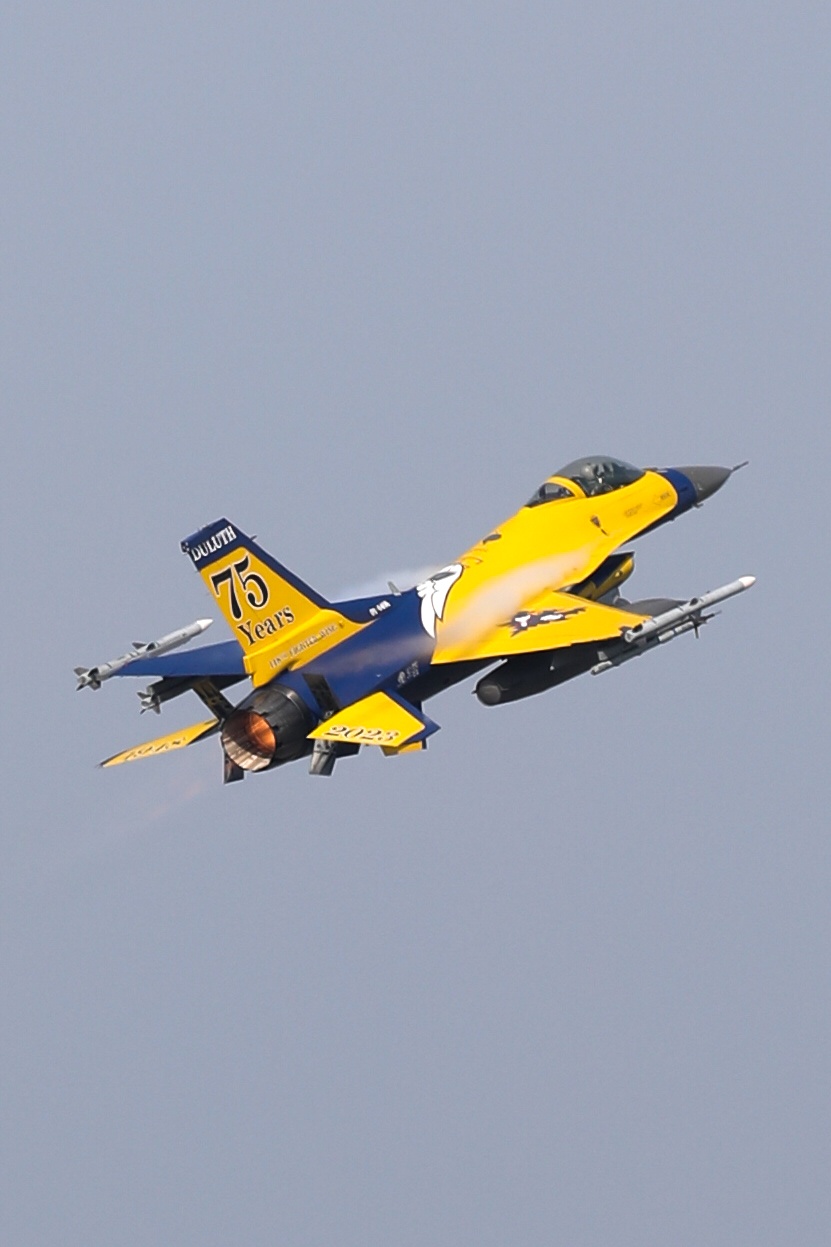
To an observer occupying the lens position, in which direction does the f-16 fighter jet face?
facing away from the viewer and to the right of the viewer
